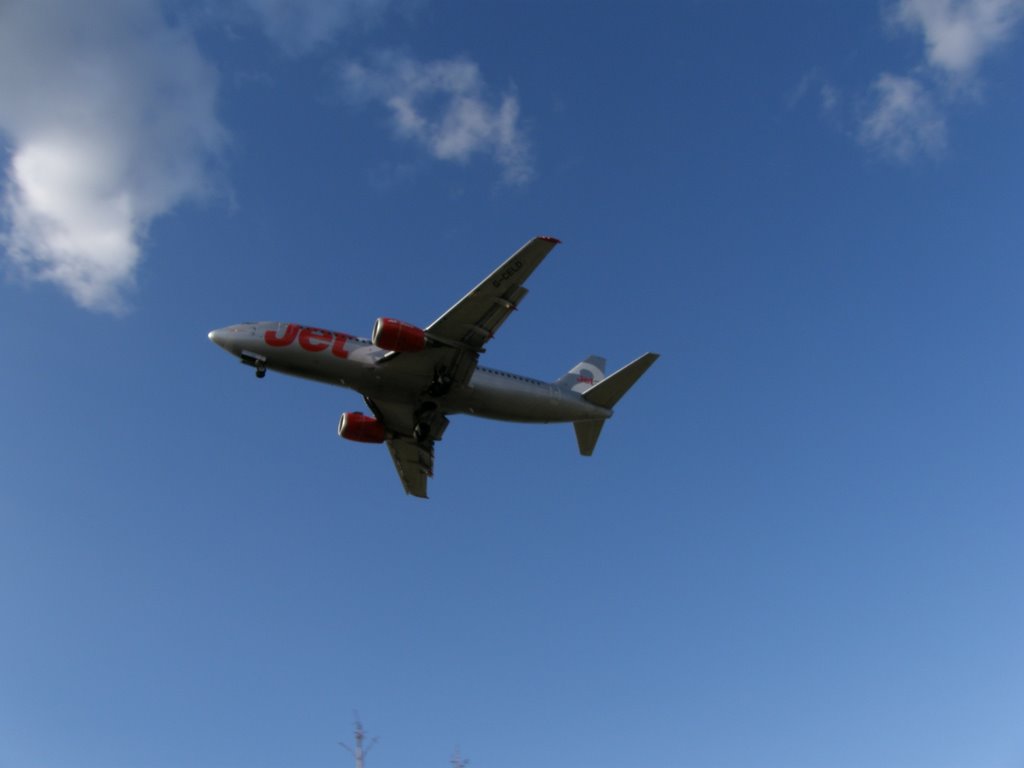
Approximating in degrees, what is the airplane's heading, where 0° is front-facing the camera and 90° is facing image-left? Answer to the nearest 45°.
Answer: approximately 90°
